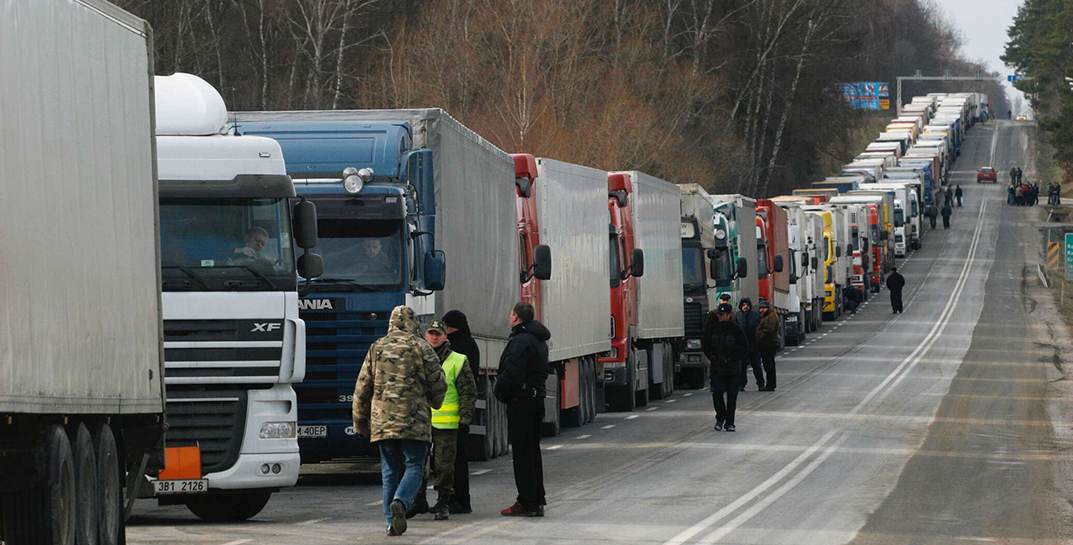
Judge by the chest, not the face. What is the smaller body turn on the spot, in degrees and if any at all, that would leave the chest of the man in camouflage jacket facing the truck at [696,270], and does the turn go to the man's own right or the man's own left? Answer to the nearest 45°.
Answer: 0° — they already face it

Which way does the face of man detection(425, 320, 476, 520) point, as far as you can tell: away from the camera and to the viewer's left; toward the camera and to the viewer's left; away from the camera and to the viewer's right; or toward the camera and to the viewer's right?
toward the camera and to the viewer's left

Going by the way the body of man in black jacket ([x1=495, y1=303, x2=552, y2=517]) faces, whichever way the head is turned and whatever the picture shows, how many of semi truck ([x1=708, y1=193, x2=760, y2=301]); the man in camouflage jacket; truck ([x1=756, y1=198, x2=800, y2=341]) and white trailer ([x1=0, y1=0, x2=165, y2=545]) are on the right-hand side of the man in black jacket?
2

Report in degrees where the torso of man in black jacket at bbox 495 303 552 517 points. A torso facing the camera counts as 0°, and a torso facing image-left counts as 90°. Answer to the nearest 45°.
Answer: approximately 90°

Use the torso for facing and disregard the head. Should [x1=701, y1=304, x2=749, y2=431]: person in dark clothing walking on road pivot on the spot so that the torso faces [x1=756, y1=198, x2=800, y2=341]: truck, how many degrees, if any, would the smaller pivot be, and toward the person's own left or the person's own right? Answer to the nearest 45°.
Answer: approximately 180°

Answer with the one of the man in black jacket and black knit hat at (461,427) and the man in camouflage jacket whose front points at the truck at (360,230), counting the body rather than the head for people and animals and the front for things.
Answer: the man in camouflage jacket

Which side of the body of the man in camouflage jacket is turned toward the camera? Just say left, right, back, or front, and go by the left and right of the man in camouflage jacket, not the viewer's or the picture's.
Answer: back

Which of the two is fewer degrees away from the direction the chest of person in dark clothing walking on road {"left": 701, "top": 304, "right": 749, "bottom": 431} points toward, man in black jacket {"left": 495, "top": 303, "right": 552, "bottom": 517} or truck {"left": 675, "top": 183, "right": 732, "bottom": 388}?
the man in black jacket

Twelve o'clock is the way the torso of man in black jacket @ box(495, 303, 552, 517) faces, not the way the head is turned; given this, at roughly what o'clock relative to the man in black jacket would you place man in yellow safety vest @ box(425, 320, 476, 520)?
The man in yellow safety vest is roughly at 11 o'clock from the man in black jacket.

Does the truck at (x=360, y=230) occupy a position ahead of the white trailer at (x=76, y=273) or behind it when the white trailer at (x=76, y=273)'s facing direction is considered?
behind

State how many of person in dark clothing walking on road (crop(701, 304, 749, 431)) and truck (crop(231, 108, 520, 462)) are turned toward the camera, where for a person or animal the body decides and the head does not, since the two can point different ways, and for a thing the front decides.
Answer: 2

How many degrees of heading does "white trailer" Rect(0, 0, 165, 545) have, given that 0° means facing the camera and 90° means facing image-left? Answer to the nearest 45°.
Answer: approximately 45°

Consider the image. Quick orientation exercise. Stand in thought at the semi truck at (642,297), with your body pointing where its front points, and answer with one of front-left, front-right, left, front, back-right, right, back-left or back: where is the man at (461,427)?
front-left
